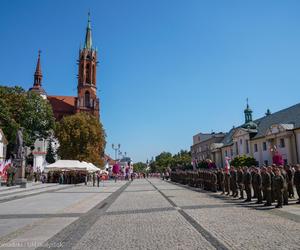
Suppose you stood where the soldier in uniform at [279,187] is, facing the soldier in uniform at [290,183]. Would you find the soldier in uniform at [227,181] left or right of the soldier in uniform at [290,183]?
left

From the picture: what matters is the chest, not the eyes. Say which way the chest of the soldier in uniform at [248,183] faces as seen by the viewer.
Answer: to the viewer's left

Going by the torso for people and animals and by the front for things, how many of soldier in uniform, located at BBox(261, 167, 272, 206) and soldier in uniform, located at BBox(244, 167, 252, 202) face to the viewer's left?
2

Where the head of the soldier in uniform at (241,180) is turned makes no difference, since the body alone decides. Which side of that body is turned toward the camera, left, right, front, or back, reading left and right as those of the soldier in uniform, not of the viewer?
left

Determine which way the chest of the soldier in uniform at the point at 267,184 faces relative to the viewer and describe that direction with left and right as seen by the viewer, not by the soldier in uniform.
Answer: facing to the left of the viewer

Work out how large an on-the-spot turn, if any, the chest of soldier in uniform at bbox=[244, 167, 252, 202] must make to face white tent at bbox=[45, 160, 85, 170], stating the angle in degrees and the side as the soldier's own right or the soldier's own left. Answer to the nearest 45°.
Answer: approximately 45° to the soldier's own right

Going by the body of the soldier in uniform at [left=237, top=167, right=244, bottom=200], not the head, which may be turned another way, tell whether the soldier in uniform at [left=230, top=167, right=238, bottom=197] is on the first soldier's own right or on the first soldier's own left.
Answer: on the first soldier's own right

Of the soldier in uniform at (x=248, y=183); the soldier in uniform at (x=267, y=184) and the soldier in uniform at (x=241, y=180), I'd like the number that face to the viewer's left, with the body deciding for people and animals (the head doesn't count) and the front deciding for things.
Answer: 3
